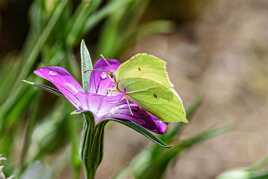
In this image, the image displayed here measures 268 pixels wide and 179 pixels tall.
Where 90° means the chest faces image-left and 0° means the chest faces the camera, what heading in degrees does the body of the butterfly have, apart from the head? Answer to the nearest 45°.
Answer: approximately 90°
